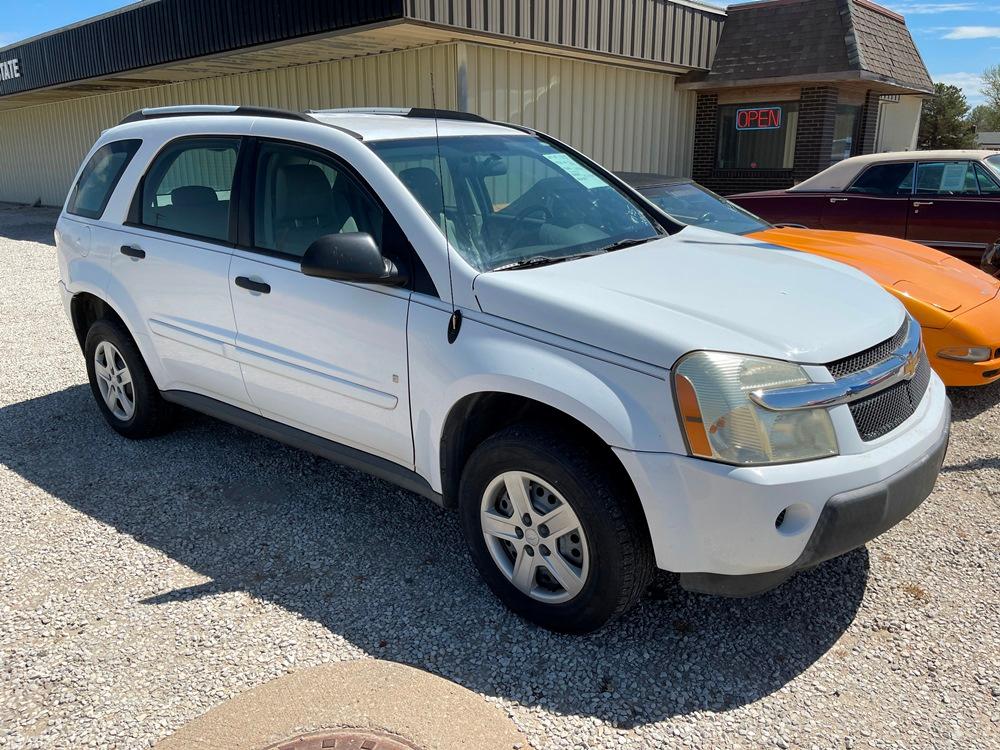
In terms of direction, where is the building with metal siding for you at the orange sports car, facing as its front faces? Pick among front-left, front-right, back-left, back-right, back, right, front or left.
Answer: back

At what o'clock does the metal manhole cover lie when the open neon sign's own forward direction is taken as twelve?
The metal manhole cover is roughly at 12 o'clock from the open neon sign.

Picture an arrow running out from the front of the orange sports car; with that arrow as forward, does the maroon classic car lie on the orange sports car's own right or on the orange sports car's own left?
on the orange sports car's own left

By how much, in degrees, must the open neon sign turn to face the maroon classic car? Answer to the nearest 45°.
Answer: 0° — it already faces it

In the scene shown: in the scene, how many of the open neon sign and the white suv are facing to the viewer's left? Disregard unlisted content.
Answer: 0

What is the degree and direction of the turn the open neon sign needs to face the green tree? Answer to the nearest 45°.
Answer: approximately 180°

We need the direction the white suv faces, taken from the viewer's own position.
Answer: facing the viewer and to the right of the viewer

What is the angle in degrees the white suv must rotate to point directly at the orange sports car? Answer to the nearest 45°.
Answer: approximately 90° to its left

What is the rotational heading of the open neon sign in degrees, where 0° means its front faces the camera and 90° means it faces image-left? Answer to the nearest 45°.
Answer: approximately 0°

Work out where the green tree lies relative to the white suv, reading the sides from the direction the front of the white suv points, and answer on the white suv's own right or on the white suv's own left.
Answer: on the white suv's own left

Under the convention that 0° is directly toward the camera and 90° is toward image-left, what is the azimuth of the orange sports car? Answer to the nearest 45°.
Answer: approximately 315°

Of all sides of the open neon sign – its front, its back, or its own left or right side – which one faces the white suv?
front
